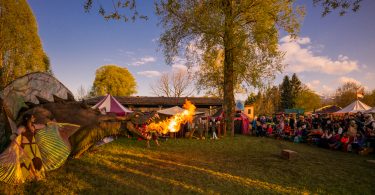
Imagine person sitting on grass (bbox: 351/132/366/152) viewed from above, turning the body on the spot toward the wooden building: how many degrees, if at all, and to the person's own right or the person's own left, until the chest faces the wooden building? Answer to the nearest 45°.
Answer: approximately 45° to the person's own right

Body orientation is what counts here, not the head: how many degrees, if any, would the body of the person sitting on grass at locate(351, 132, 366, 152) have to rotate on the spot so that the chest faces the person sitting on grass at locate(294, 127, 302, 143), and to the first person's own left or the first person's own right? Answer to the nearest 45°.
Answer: approximately 45° to the first person's own right

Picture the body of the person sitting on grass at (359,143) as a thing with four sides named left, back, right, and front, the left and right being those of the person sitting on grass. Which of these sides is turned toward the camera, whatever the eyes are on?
left

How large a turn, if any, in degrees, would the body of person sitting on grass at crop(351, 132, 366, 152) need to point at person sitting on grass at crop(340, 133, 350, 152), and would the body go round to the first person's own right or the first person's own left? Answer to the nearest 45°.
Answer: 0° — they already face them

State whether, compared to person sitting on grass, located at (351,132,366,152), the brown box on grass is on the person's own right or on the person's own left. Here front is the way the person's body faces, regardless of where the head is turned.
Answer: on the person's own left
